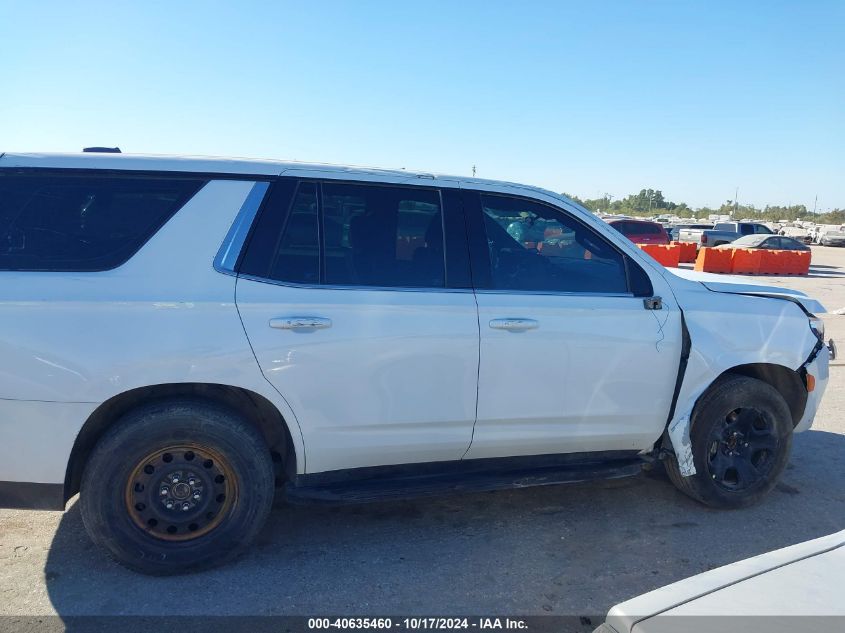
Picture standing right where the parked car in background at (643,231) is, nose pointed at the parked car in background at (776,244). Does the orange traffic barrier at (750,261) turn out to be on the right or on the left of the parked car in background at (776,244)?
right

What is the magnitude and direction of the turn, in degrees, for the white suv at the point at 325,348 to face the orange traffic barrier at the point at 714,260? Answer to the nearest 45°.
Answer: approximately 45° to its left

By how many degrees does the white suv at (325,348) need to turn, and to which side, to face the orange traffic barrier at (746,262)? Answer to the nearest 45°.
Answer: approximately 45° to its left

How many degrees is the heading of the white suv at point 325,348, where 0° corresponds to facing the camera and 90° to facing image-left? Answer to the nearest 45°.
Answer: approximately 270°

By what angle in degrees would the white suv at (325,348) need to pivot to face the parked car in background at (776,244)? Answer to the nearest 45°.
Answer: approximately 45° to its left

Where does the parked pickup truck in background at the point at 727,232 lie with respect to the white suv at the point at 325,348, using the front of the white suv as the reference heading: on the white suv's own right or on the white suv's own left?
on the white suv's own left

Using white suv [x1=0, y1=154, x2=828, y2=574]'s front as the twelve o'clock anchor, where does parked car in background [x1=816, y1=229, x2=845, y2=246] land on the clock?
The parked car in background is roughly at 10 o'clock from the white suv.

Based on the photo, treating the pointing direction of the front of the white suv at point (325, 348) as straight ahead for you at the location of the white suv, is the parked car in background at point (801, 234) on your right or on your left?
on your left

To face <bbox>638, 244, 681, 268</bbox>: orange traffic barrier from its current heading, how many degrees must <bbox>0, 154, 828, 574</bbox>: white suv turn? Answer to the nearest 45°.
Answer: approximately 45° to its left
